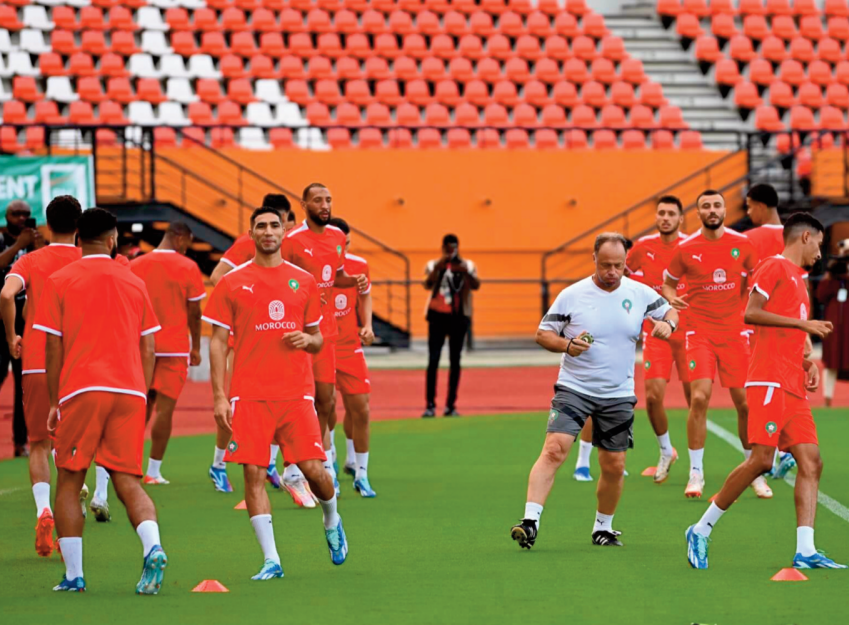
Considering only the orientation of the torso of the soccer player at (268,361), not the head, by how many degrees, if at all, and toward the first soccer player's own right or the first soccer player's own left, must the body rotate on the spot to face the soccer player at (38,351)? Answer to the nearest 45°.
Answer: approximately 135° to the first soccer player's own right

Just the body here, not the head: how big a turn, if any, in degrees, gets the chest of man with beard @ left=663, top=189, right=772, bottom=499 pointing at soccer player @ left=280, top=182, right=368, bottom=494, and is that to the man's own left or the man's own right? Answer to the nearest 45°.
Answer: approximately 90° to the man's own right

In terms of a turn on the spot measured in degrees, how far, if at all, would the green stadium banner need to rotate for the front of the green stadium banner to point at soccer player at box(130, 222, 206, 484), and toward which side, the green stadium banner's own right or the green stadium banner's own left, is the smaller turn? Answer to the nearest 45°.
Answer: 0° — it already faces them

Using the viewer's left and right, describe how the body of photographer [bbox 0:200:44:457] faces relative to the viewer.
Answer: facing the viewer and to the right of the viewer

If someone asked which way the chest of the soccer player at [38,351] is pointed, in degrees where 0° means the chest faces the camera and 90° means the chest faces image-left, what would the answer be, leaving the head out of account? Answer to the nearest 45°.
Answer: approximately 180°

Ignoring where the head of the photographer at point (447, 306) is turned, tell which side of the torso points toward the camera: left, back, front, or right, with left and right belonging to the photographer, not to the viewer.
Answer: front

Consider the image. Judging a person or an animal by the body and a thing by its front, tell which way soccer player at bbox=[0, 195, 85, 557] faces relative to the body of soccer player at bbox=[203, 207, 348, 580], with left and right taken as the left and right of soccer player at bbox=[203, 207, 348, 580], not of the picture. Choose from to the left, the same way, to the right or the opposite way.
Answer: the opposite way

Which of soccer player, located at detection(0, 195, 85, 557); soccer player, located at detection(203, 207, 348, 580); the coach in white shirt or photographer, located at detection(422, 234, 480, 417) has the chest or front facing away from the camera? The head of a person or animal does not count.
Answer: soccer player, located at detection(0, 195, 85, 557)

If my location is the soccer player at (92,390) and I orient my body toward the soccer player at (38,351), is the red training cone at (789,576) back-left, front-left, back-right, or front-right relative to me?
back-right

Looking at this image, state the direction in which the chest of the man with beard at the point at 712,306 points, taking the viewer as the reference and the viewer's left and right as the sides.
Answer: facing the viewer

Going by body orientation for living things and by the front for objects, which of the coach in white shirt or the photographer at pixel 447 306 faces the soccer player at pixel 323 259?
the photographer

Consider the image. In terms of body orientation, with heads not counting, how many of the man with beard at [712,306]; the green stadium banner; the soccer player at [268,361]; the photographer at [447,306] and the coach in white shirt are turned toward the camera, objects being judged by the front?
5
